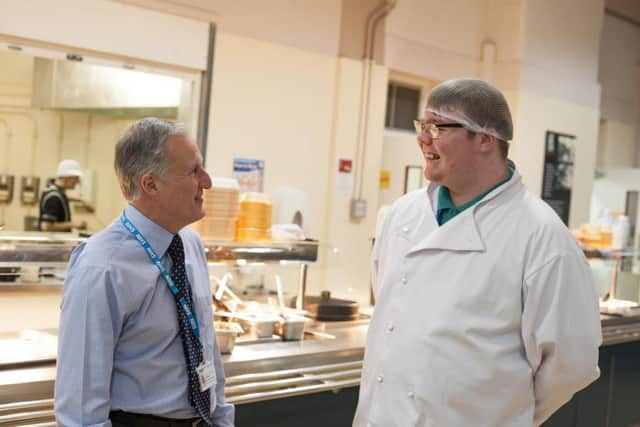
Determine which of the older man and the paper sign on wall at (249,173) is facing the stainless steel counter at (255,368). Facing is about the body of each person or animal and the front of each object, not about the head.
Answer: the paper sign on wall

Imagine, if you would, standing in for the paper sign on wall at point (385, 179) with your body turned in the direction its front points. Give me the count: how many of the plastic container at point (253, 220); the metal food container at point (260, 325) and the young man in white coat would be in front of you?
3

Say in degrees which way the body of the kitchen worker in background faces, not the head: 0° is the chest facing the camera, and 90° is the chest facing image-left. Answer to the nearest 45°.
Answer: approximately 270°

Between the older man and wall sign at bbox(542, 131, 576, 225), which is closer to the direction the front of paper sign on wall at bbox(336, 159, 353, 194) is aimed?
the older man

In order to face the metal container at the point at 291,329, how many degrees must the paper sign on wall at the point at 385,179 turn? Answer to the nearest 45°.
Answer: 0° — it already faces it

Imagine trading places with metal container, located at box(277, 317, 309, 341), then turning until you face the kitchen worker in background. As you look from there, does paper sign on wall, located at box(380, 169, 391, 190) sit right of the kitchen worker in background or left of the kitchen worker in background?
right

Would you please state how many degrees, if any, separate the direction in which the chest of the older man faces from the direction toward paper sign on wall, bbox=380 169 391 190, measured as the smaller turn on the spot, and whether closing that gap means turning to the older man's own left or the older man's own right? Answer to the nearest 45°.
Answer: approximately 90° to the older man's own left

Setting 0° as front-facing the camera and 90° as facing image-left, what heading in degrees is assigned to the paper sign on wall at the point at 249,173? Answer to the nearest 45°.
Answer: approximately 0°

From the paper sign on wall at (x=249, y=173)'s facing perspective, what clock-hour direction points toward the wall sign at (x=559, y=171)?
The wall sign is roughly at 8 o'clock from the paper sign on wall.

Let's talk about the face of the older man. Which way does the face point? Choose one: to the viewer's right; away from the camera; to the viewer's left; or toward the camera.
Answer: to the viewer's right

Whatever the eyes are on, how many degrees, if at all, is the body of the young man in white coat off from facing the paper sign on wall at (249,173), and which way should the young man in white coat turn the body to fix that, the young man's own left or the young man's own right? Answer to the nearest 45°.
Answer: approximately 90° to the young man's own right

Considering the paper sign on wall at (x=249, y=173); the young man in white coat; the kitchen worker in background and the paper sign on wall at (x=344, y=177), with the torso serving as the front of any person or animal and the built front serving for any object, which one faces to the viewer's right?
the kitchen worker in background
